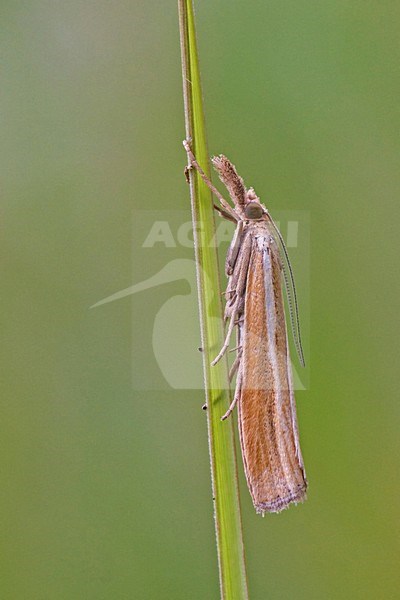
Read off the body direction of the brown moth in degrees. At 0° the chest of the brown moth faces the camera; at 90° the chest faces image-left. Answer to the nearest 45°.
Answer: approximately 90°
